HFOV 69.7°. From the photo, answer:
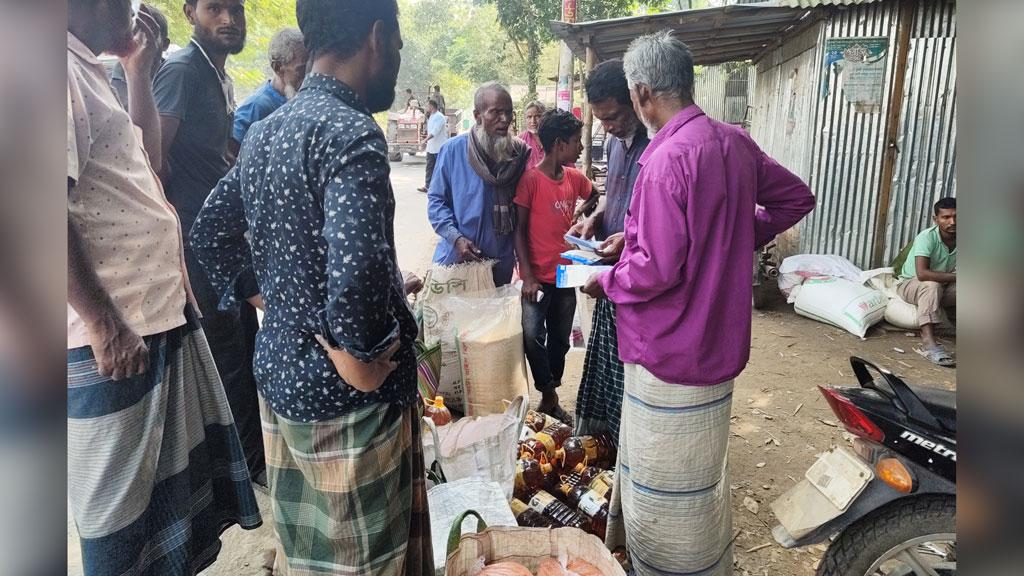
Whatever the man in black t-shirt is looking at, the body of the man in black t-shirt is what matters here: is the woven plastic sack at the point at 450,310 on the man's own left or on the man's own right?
on the man's own left

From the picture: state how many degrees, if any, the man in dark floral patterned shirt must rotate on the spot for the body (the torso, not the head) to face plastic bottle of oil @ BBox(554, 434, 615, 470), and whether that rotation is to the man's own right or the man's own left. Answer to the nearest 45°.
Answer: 0° — they already face it

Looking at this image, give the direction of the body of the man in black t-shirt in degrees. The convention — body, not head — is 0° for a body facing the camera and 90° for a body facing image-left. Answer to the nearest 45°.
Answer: approximately 315°

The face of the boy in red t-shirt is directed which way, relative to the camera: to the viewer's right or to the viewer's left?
to the viewer's right

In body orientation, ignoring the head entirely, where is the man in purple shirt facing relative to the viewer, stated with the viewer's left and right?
facing away from the viewer and to the left of the viewer

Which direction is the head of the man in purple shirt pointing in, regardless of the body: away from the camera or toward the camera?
away from the camera

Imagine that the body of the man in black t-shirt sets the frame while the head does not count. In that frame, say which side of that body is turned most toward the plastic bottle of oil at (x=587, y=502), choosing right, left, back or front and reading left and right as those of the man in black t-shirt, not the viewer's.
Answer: front

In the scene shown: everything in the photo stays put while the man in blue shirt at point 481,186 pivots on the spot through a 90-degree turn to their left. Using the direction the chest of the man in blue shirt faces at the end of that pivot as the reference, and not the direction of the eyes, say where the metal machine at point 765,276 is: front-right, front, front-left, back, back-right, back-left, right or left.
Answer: front

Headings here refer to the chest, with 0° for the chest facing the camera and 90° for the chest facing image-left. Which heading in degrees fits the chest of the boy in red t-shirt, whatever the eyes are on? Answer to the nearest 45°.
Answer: approximately 315°

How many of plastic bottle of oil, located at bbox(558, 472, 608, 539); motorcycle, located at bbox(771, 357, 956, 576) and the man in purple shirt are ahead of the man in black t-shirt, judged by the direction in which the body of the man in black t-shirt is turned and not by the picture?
3

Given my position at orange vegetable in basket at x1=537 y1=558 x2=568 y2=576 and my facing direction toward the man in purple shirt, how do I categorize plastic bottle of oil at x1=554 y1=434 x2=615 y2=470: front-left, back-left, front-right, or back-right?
front-left

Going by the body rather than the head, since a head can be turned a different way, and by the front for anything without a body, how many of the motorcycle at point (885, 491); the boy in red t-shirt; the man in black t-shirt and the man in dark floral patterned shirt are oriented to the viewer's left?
0

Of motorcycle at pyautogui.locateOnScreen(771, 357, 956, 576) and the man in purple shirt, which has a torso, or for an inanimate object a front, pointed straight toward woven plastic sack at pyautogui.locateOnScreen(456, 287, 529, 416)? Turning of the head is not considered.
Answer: the man in purple shirt

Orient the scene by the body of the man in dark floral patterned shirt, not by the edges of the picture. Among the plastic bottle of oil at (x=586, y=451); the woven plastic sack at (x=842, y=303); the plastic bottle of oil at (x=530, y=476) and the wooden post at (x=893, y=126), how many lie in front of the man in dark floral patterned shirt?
4

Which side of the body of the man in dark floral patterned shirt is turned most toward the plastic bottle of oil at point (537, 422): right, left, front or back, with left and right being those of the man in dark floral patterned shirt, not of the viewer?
front
